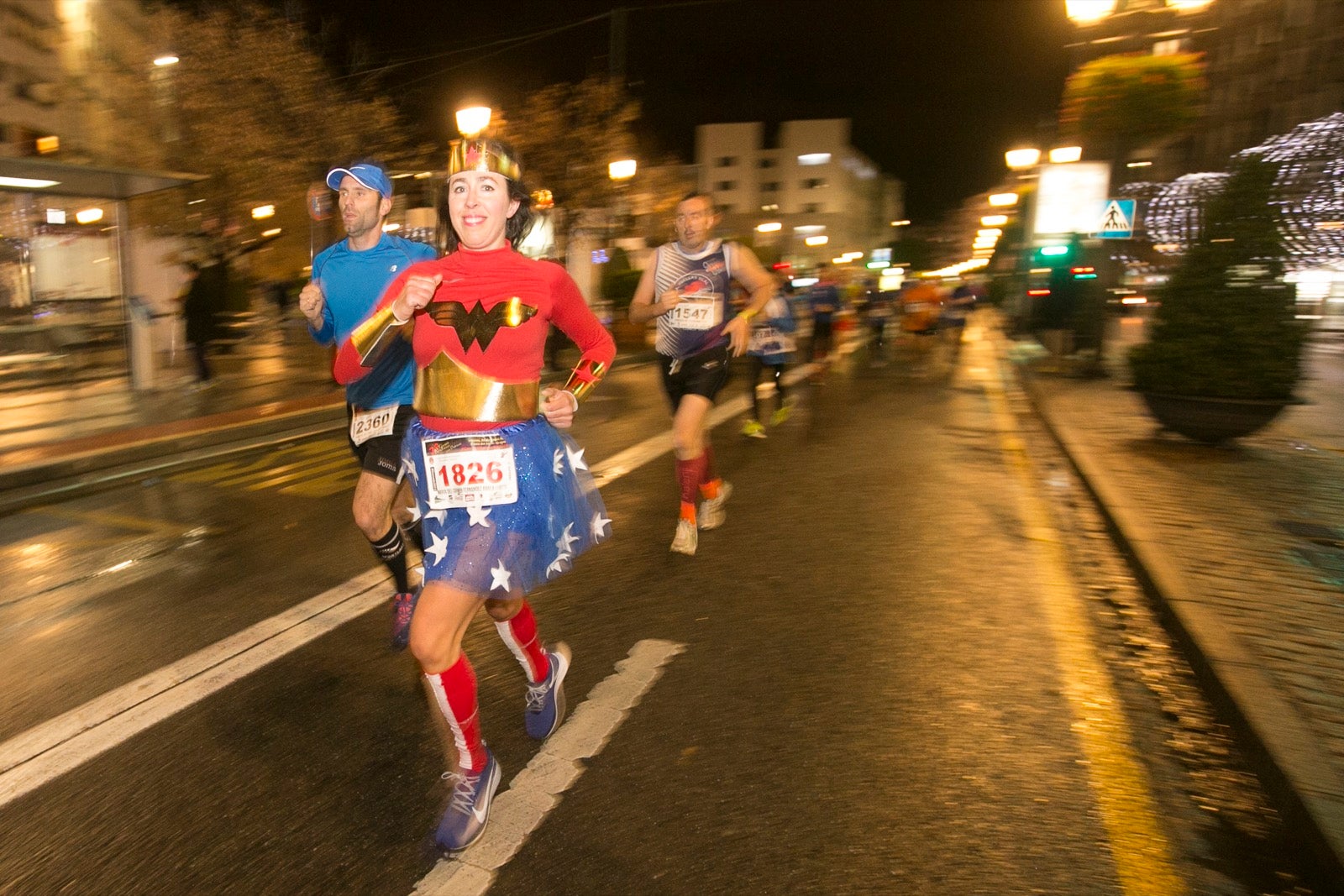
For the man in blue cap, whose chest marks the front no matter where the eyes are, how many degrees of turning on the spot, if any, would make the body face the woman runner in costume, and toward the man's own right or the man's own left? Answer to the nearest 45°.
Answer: approximately 45° to the man's own left

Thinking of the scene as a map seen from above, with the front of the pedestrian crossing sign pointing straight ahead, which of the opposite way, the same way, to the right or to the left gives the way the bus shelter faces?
to the left

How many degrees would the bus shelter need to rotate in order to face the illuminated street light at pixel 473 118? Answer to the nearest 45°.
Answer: approximately 90° to its left

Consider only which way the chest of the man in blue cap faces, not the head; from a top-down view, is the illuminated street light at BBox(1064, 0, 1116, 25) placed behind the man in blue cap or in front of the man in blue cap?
behind

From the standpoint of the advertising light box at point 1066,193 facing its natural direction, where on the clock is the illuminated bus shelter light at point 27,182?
The illuminated bus shelter light is roughly at 1 o'clock from the advertising light box.

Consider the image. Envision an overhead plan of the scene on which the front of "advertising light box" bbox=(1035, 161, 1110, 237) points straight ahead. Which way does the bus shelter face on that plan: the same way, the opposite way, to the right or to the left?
to the left

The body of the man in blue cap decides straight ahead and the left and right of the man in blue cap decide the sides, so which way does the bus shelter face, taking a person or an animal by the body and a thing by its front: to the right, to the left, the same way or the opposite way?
to the left

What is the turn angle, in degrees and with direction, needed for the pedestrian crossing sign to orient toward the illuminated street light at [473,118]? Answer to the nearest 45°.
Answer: approximately 90° to its right

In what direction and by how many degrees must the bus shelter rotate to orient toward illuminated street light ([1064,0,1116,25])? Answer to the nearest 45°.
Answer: approximately 45° to its left

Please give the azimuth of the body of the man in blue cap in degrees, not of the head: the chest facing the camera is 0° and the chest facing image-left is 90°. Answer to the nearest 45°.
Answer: approximately 45°

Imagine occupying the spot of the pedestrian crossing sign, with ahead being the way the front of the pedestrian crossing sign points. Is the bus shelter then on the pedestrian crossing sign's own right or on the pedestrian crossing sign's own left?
on the pedestrian crossing sign's own right

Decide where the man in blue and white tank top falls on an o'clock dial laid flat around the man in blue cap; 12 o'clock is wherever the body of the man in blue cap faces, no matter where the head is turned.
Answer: The man in blue and white tank top is roughly at 6 o'clock from the man in blue cap.
